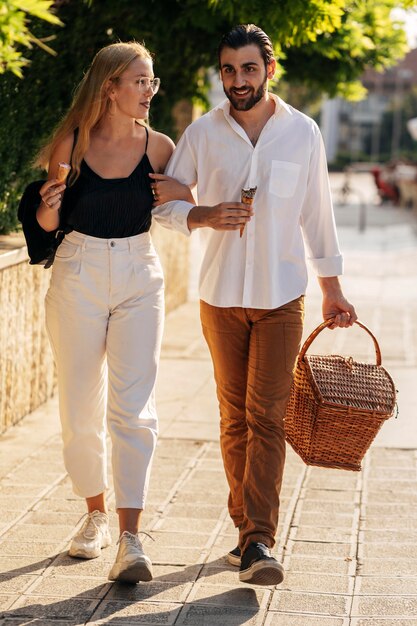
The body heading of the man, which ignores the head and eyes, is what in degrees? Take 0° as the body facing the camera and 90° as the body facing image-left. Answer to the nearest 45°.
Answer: approximately 0°

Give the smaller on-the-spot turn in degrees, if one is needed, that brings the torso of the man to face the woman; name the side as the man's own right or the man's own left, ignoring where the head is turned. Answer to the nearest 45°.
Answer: approximately 90° to the man's own right

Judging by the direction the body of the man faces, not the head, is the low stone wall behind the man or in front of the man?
behind

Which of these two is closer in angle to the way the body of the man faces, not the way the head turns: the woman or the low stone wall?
the woman
